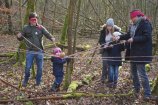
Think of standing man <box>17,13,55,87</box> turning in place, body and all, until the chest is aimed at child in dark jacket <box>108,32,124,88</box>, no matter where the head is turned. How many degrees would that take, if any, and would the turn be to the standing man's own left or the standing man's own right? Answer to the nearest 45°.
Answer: approximately 90° to the standing man's own left

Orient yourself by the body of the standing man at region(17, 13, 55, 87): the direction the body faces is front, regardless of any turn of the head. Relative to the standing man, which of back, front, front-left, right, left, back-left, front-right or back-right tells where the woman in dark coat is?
left

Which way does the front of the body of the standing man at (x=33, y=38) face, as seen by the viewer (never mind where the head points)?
toward the camera

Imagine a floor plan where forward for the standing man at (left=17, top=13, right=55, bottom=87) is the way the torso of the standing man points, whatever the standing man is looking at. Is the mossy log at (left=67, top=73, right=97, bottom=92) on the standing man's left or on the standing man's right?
on the standing man's left

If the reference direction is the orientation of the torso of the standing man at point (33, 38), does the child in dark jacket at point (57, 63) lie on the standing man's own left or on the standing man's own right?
on the standing man's own left

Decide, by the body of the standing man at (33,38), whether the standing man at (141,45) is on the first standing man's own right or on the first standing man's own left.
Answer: on the first standing man's own left
